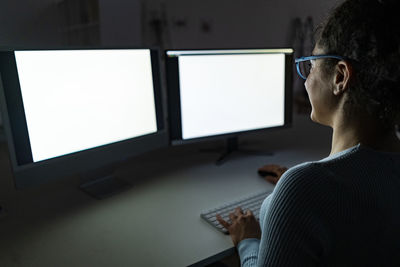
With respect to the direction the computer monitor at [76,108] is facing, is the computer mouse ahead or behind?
ahead

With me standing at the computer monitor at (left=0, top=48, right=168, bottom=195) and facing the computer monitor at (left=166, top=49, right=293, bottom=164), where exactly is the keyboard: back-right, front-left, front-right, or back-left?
front-right

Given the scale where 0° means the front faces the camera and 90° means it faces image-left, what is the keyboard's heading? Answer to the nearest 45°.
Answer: approximately 315°

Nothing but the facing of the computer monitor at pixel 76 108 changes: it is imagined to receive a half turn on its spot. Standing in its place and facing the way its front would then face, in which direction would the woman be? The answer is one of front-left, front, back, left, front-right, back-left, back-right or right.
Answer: back

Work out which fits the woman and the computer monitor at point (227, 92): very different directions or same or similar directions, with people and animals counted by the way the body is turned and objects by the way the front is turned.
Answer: very different directions

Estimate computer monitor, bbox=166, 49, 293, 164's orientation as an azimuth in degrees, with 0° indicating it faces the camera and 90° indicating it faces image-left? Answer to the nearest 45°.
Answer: approximately 315°

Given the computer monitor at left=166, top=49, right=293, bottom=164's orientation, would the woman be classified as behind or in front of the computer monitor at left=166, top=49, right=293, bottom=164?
in front

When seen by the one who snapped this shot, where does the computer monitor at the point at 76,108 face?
facing the viewer and to the right of the viewer

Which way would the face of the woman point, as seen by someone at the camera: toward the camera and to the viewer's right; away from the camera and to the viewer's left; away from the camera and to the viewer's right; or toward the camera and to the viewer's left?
away from the camera and to the viewer's left

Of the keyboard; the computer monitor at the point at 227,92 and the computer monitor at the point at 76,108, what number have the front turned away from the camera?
0
